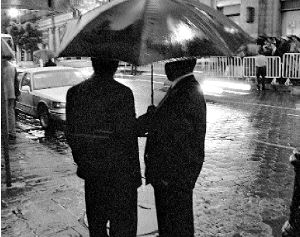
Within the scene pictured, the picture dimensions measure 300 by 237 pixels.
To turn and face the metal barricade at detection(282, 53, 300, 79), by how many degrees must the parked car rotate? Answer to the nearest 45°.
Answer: approximately 90° to its left

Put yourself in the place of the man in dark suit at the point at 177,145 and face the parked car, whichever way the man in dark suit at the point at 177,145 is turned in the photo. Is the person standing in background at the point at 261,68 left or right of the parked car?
right

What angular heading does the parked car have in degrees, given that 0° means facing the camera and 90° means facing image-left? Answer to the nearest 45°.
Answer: approximately 315°

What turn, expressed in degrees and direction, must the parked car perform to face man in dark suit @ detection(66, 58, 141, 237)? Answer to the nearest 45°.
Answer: approximately 45° to its right

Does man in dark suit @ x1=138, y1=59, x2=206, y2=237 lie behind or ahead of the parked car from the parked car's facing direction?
ahead

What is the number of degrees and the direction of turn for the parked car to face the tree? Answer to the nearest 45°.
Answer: approximately 135° to its left

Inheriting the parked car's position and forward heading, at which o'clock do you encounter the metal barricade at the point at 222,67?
The metal barricade is roughly at 9 o'clock from the parked car.
